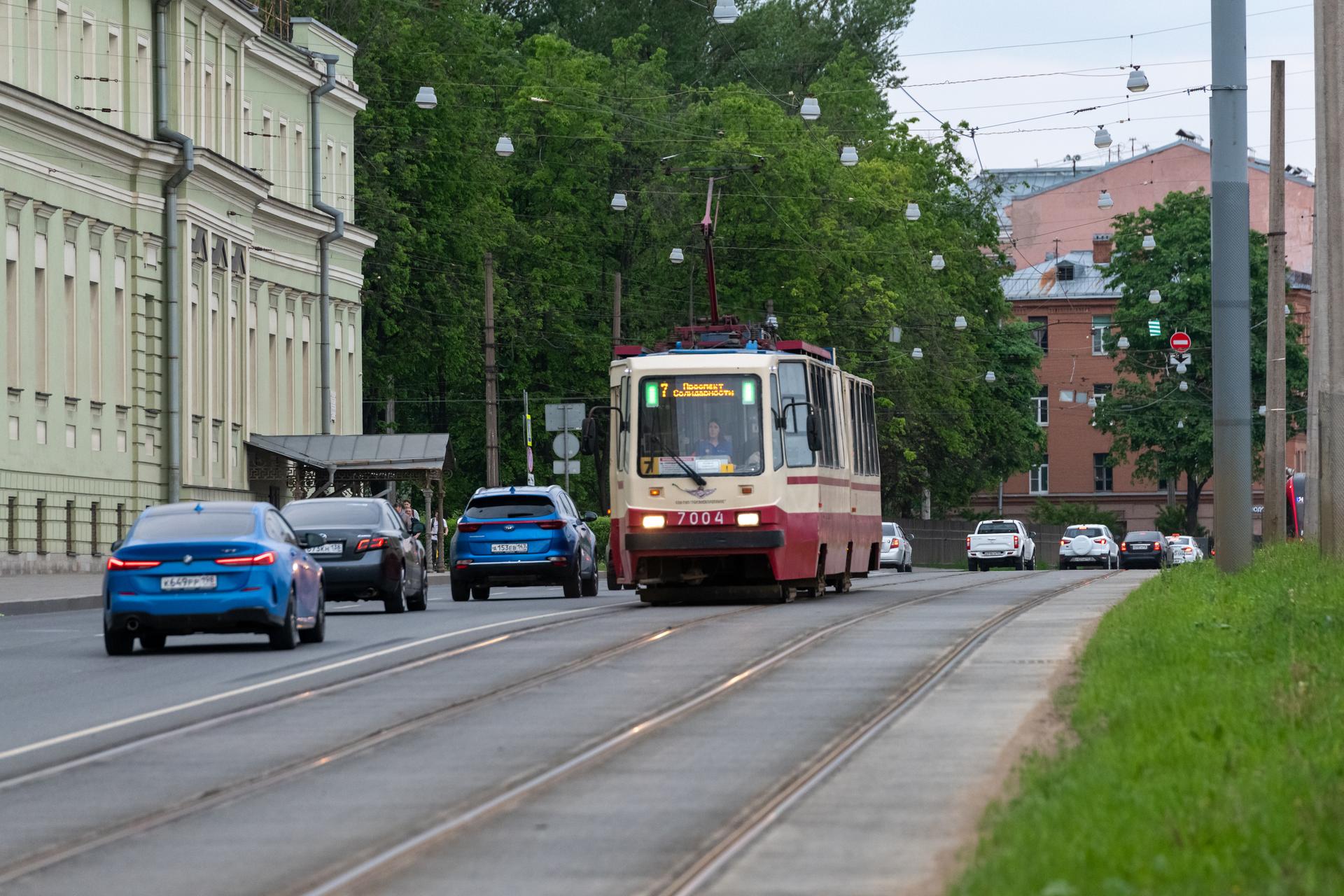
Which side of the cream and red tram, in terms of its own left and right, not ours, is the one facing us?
front

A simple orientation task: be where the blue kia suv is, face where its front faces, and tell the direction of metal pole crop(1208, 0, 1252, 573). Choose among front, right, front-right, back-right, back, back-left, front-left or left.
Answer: back-right

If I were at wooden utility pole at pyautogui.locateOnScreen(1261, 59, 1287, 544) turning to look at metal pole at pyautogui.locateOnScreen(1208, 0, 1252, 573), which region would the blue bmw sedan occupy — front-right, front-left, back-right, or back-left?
front-right

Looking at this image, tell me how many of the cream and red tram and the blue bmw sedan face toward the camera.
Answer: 1

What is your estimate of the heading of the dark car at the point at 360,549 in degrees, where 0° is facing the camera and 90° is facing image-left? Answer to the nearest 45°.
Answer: approximately 180°

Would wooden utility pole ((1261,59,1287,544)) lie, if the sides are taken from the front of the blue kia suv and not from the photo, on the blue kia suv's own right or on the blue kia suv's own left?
on the blue kia suv's own right

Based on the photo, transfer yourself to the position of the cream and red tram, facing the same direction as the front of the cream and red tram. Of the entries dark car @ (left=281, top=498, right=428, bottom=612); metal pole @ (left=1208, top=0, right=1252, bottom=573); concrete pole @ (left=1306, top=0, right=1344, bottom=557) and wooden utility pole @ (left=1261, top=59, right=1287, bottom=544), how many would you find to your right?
1

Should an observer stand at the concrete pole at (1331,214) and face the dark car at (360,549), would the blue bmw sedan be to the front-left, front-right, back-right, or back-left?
front-left

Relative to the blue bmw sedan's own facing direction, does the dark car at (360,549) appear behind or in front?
in front

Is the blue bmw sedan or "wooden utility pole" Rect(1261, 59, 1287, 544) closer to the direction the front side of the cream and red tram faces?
the blue bmw sedan

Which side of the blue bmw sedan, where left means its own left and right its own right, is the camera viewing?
back

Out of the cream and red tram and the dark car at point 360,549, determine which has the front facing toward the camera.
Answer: the cream and red tram

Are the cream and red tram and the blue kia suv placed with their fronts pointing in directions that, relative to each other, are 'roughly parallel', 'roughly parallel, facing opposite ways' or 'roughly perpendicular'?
roughly parallel, facing opposite ways

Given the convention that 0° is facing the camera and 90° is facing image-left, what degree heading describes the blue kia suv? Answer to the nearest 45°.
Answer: approximately 180°

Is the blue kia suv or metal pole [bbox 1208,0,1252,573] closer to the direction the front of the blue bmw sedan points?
the blue kia suv

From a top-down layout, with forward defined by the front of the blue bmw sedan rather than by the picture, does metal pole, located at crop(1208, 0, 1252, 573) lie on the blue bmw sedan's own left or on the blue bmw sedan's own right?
on the blue bmw sedan's own right
